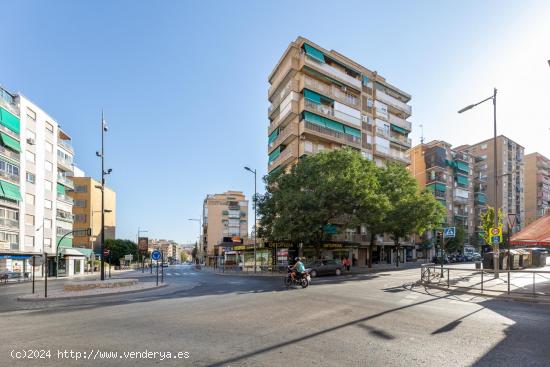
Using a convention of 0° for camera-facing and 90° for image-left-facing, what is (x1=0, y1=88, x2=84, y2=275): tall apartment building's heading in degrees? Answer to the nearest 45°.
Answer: approximately 315°

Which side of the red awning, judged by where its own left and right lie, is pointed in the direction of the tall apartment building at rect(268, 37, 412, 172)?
right

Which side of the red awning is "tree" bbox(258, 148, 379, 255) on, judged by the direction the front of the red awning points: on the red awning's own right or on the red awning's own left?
on the red awning's own right

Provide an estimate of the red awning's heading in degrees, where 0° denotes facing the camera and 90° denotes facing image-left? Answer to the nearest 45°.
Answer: approximately 45°

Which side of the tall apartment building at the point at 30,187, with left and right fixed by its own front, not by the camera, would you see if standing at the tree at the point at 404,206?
front

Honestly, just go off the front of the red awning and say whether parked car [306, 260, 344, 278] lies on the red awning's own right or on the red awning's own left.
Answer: on the red awning's own right
